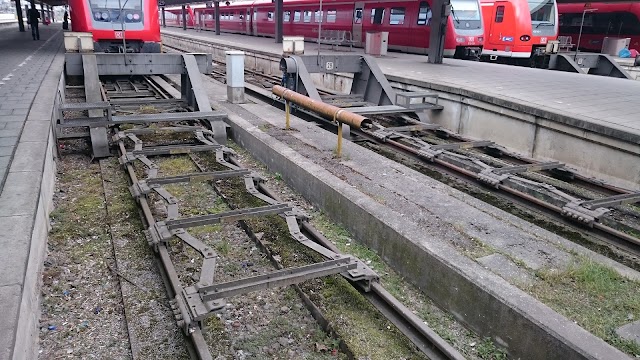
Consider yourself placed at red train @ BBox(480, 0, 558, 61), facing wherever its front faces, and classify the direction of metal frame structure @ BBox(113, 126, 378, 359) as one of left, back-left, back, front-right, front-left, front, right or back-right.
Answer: front-right

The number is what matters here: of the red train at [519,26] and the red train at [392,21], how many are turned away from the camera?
0

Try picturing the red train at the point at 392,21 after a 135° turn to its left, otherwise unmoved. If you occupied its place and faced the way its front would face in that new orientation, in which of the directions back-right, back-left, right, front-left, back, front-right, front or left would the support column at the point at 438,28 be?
back

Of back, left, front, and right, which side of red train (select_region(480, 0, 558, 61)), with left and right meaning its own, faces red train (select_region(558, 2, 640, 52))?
left

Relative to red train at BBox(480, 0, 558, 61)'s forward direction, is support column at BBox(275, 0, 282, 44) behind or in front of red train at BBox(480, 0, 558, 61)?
behind

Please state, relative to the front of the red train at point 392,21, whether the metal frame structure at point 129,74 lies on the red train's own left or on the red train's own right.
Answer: on the red train's own right

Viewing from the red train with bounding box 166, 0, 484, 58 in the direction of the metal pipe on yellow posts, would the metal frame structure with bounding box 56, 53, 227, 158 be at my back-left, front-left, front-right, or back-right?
front-right

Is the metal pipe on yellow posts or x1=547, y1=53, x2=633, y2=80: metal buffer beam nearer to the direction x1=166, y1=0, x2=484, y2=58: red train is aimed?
the metal buffer beam

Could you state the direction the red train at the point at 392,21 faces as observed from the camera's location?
facing the viewer and to the right of the viewer

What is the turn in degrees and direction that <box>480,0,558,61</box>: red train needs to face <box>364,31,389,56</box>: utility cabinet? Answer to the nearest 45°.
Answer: approximately 135° to its right

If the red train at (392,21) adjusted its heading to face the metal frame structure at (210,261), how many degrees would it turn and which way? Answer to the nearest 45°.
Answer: approximately 45° to its right

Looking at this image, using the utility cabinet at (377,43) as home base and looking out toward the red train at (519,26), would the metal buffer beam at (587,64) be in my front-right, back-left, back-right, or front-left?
front-right

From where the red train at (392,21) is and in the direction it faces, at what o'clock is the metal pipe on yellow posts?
The metal pipe on yellow posts is roughly at 2 o'clock from the red train.
